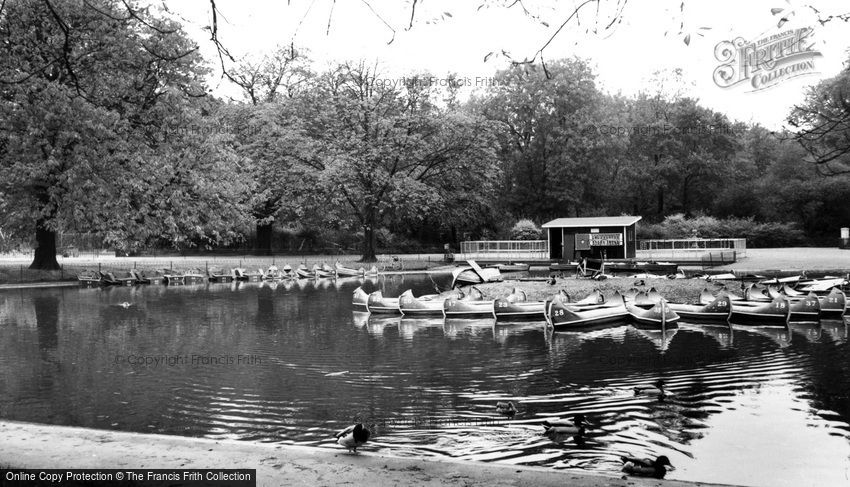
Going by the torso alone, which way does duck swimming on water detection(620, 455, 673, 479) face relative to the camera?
to the viewer's right

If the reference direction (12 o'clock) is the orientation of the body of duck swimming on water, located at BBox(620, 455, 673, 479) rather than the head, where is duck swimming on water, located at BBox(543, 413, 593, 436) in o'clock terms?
duck swimming on water, located at BBox(543, 413, 593, 436) is roughly at 8 o'clock from duck swimming on water, located at BBox(620, 455, 673, 479).

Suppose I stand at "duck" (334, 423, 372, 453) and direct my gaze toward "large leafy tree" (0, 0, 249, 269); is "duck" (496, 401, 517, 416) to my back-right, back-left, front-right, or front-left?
front-right
